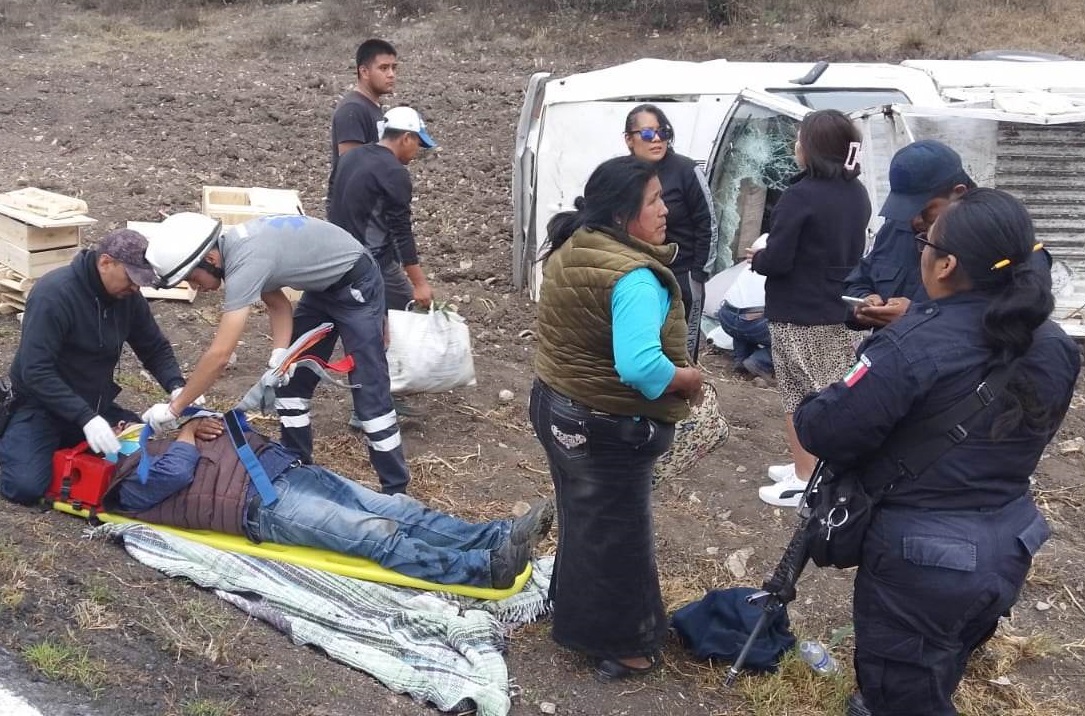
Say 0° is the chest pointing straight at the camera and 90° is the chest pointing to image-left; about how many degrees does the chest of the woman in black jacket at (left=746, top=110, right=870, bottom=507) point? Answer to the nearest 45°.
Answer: approximately 135°

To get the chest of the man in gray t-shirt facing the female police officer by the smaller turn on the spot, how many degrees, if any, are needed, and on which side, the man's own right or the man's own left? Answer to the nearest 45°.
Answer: approximately 135° to the man's own left

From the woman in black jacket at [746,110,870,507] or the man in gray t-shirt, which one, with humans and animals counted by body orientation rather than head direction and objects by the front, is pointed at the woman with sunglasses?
the woman in black jacket

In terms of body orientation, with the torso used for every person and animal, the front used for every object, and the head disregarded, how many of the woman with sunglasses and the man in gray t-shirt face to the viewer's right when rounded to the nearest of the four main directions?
0

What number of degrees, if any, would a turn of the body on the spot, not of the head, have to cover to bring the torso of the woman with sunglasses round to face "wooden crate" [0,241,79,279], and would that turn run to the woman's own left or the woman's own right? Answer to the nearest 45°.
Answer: approximately 45° to the woman's own right

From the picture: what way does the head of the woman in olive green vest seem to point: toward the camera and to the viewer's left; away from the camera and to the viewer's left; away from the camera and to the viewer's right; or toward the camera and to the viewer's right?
toward the camera and to the viewer's right

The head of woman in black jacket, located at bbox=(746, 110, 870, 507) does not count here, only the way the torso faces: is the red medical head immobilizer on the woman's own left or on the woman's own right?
on the woman's own left

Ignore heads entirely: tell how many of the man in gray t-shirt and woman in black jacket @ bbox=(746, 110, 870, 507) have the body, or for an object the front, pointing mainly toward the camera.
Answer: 0

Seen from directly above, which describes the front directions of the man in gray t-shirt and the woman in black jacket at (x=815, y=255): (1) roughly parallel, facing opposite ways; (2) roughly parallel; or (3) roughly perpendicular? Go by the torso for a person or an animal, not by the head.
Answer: roughly perpendicular

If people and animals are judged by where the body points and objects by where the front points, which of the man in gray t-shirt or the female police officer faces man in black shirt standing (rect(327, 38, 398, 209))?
the female police officer

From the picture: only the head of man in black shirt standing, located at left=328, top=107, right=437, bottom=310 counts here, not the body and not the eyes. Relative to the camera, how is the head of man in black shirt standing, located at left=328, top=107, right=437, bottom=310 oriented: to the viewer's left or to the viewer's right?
to the viewer's right

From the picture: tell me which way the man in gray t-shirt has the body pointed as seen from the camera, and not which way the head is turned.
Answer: to the viewer's left

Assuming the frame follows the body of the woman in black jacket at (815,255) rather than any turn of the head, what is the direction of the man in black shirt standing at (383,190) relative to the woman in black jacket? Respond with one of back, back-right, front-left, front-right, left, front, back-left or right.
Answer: front-left

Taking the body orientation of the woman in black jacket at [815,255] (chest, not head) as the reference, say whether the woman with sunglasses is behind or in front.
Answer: in front

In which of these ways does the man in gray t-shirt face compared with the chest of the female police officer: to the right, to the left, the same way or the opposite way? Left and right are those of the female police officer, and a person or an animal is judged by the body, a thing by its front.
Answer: to the left

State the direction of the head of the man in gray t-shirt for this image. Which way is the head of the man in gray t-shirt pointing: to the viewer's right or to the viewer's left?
to the viewer's left

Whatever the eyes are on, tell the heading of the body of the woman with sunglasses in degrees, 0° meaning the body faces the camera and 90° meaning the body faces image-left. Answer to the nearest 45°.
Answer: approximately 45°
